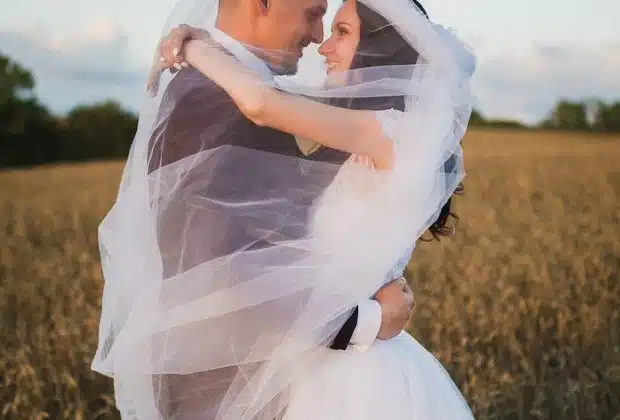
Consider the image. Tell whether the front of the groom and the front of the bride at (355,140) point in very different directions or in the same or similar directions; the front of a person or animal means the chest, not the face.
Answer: very different directions

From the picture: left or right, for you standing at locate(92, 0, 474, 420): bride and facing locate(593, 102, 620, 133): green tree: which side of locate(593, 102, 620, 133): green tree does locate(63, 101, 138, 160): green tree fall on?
left

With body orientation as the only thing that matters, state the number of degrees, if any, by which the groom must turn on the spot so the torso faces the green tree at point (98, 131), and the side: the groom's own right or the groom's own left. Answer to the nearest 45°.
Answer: approximately 90° to the groom's own left

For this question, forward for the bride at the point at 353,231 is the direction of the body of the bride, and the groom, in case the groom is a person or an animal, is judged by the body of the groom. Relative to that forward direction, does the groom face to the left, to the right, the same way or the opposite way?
the opposite way

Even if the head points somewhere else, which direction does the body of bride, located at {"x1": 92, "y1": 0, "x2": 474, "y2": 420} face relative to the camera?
to the viewer's left

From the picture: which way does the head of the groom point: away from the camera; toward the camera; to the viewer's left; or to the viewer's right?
to the viewer's right

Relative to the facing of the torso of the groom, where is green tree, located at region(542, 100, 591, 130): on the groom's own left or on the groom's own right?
on the groom's own left

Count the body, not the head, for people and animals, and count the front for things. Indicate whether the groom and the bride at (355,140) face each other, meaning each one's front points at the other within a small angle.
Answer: yes

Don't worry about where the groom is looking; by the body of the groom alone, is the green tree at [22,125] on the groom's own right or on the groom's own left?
on the groom's own left

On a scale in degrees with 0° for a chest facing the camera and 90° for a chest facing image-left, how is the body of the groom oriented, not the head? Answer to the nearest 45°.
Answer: approximately 270°

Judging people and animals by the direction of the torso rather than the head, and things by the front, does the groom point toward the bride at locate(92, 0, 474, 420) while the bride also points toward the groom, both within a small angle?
yes

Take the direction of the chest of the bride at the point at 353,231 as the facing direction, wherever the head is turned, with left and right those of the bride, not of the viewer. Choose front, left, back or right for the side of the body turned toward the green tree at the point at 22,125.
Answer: right
